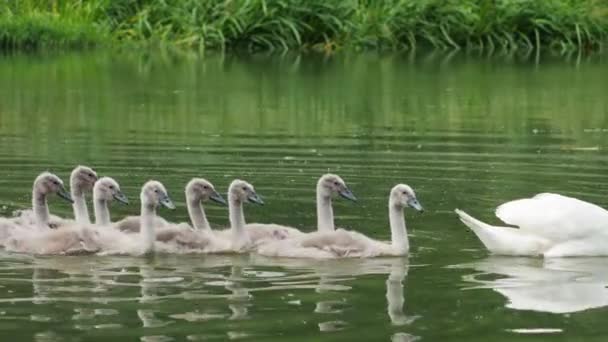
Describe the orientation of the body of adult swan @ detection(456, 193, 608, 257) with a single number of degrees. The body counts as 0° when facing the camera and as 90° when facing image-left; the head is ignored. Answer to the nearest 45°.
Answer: approximately 270°
